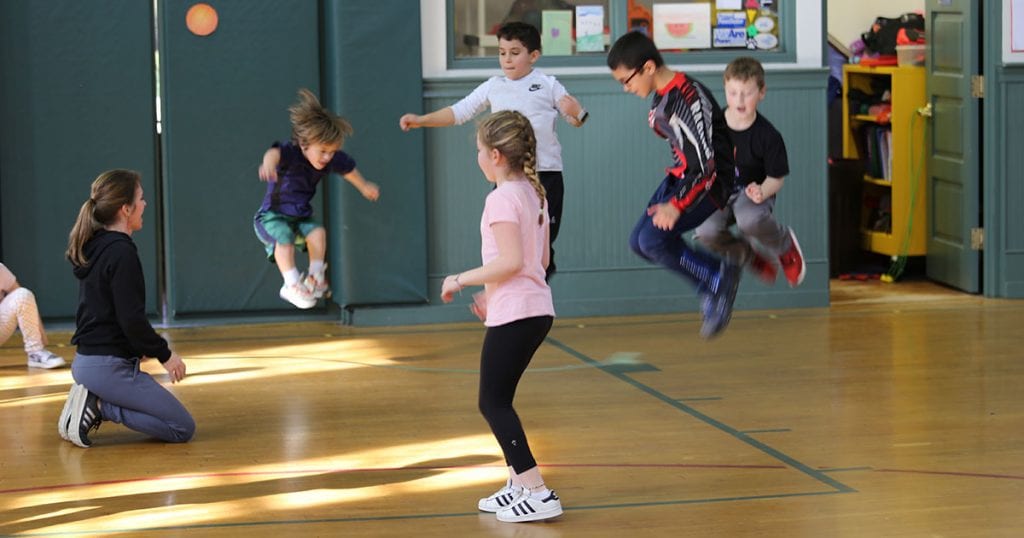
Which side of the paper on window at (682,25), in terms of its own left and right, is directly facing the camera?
front

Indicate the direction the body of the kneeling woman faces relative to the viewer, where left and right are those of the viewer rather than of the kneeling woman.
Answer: facing to the right of the viewer

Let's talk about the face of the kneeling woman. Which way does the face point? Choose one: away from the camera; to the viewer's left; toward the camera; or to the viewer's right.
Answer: to the viewer's right

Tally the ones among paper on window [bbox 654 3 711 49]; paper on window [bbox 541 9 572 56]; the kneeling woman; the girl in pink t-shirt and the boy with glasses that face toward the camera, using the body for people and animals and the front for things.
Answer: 2

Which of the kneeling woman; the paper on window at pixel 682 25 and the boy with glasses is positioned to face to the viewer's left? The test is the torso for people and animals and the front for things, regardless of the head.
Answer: the boy with glasses

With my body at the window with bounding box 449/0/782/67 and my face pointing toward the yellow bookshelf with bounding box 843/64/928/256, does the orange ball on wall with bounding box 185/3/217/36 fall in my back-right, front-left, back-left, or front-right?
back-left

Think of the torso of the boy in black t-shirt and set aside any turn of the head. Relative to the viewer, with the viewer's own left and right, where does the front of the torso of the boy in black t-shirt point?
facing the viewer and to the left of the viewer

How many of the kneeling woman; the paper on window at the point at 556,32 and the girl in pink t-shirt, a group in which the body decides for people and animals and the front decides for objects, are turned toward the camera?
1

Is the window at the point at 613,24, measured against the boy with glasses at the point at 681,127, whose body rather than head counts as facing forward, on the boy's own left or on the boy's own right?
on the boy's own right

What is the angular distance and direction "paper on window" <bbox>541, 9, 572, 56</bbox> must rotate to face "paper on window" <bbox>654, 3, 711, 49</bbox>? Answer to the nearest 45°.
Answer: approximately 90° to its left

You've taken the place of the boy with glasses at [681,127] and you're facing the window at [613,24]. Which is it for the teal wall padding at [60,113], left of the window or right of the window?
left

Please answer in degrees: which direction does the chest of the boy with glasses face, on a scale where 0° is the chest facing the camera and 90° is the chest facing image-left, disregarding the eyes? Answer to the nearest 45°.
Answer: approximately 90°

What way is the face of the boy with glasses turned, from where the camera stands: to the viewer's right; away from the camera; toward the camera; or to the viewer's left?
to the viewer's left
